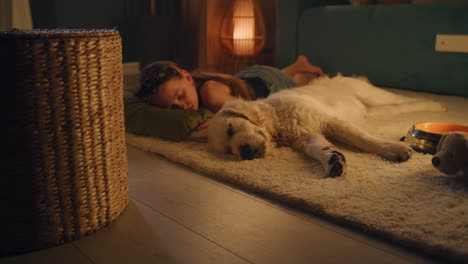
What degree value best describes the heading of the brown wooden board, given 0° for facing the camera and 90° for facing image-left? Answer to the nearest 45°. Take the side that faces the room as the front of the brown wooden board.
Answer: approximately 0°

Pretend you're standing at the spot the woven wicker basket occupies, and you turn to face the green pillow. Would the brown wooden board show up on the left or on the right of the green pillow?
right

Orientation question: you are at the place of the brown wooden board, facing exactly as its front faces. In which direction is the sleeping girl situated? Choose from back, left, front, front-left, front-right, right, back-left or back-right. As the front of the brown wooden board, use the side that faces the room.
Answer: front-right

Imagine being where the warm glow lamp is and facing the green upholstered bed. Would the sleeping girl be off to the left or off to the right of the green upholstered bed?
right
